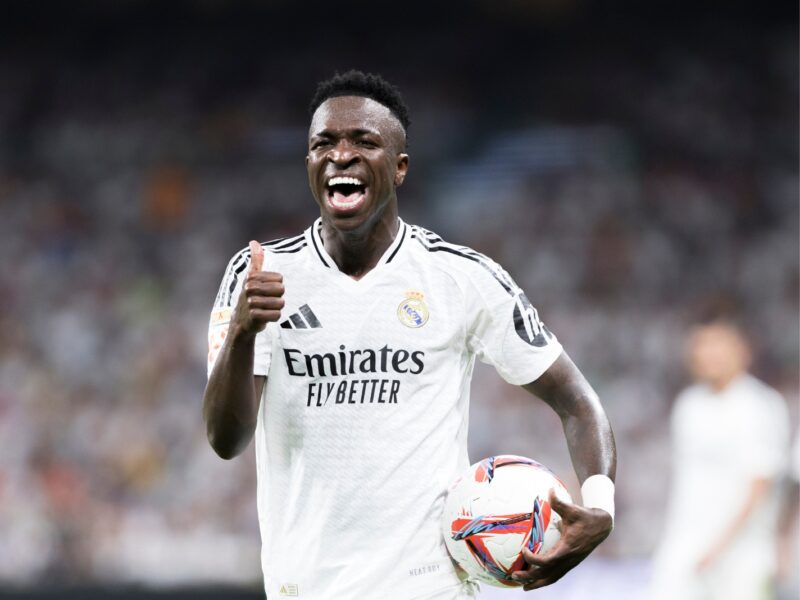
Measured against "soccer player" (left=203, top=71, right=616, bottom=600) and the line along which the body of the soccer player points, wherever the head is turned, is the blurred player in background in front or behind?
behind

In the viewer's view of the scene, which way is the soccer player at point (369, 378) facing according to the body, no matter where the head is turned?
toward the camera

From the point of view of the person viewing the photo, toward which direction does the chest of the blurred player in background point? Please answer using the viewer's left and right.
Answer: facing the viewer and to the left of the viewer

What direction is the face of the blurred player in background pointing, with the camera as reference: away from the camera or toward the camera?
toward the camera

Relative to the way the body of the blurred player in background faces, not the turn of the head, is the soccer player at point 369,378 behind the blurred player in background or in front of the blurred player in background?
in front

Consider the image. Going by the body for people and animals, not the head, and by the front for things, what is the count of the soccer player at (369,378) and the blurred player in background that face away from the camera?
0
